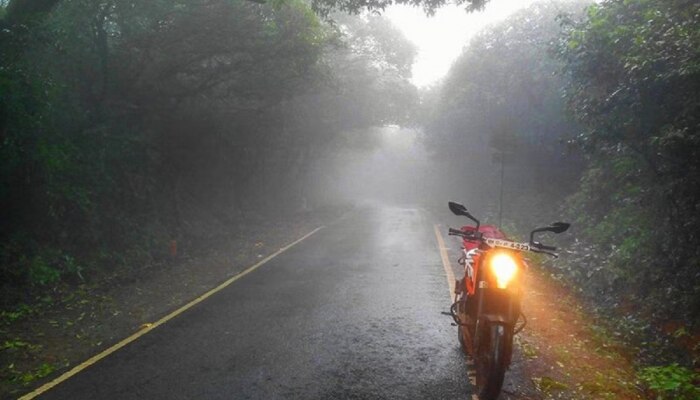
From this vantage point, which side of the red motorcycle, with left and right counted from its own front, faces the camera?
front
